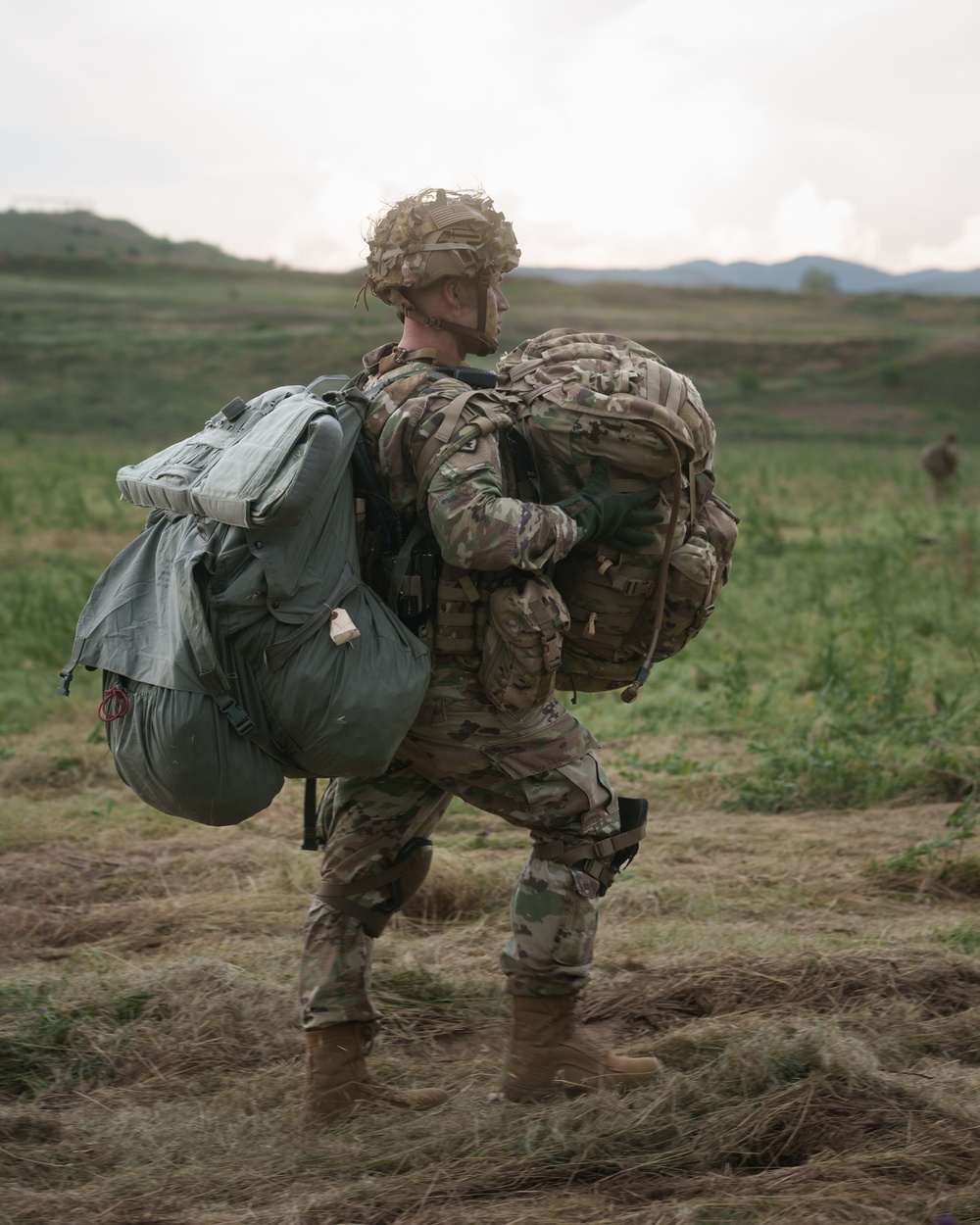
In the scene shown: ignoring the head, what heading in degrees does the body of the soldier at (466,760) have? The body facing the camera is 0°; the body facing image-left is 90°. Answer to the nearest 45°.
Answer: approximately 270°
